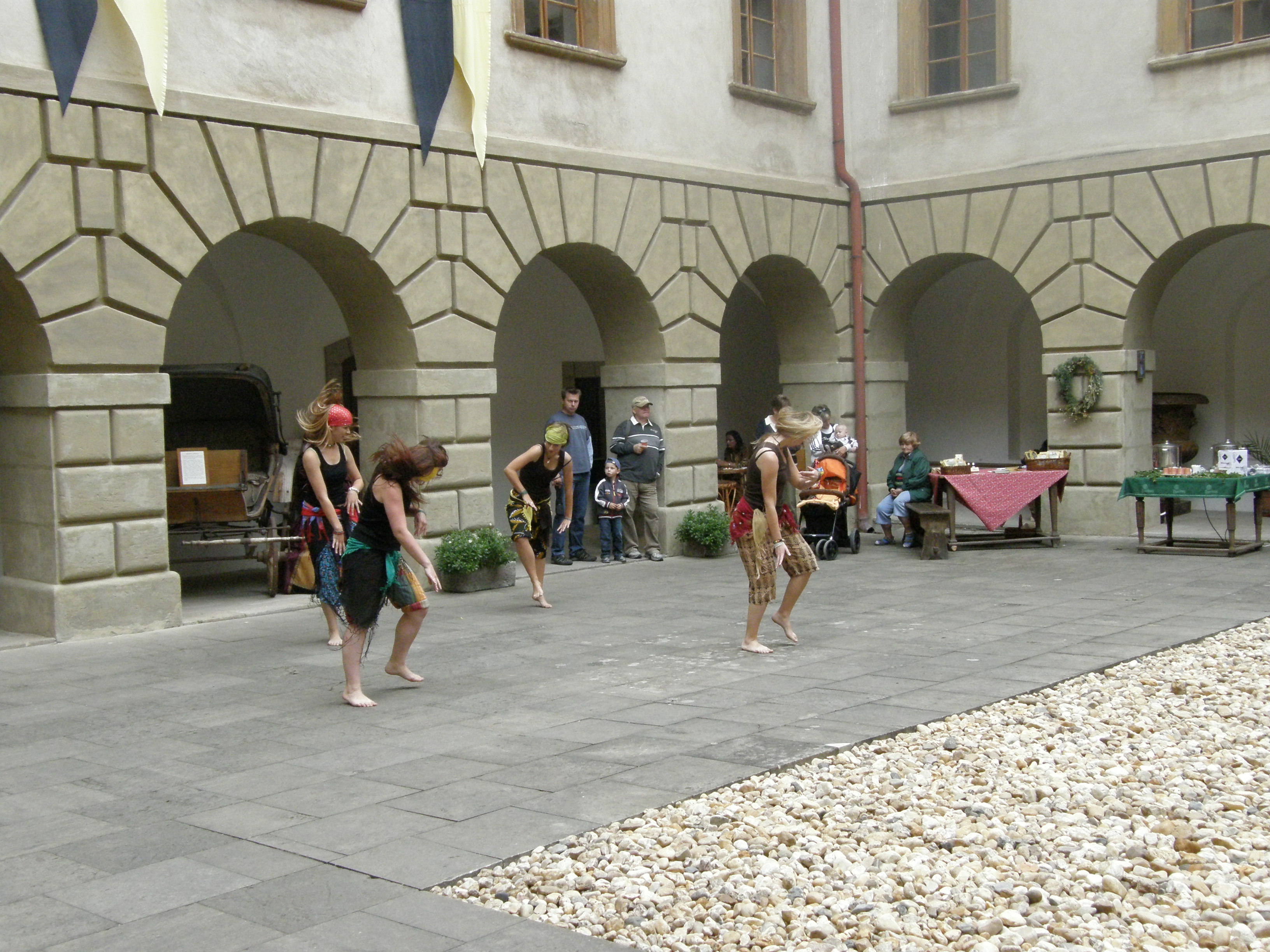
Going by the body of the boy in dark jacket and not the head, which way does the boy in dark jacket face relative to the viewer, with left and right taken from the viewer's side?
facing the viewer

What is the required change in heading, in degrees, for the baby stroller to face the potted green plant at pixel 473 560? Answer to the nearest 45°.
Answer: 0° — it already faces it

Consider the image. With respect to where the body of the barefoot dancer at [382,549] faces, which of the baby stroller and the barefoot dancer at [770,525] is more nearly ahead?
the barefoot dancer

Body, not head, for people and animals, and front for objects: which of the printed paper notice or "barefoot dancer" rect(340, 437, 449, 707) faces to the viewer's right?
the barefoot dancer
